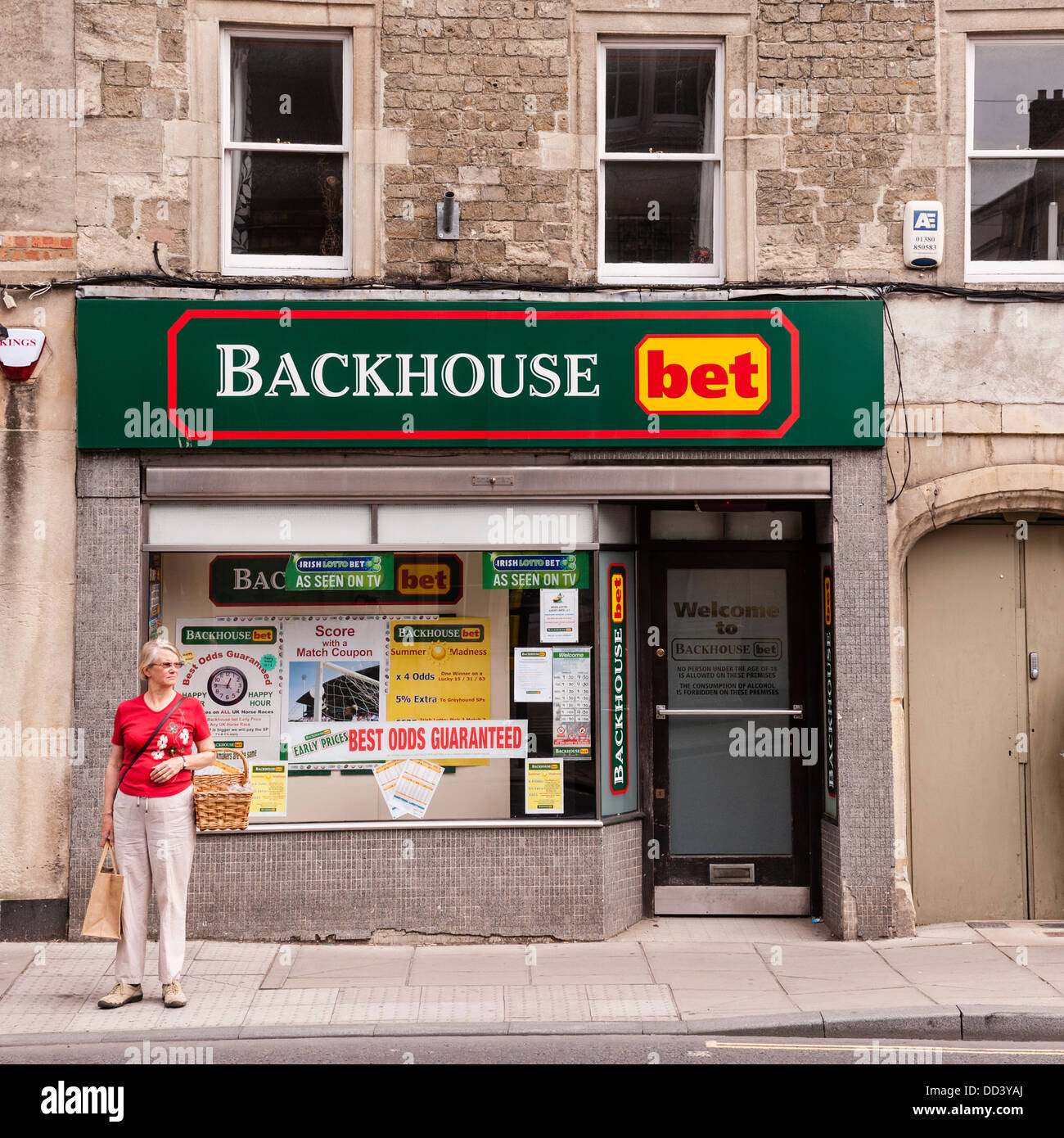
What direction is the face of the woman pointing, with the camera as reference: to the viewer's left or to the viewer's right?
to the viewer's right

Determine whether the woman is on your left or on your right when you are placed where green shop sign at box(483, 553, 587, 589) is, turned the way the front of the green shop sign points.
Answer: on your right
